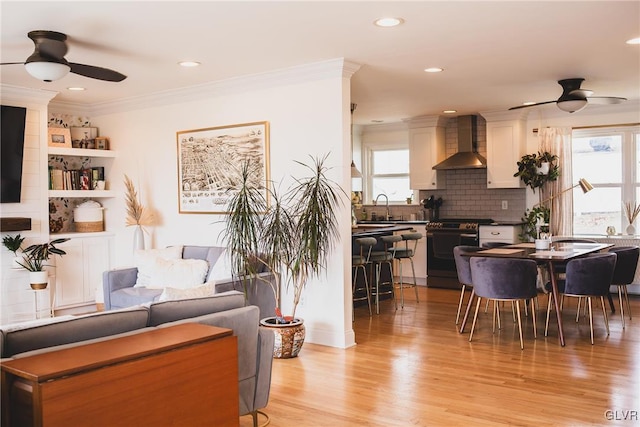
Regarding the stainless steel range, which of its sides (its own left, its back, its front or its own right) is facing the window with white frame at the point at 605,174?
left

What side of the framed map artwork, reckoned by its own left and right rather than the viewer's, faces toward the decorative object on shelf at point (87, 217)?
right

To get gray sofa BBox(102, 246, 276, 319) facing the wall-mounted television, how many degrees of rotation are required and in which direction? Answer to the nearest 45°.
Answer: approximately 90° to its right

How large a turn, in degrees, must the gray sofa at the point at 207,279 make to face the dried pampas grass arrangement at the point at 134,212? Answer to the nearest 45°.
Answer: approximately 90° to its right

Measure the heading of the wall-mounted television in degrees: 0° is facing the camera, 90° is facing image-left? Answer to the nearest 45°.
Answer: approximately 315°

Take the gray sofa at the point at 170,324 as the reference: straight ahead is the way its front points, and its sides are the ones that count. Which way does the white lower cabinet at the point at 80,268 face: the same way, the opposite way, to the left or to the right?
the opposite way

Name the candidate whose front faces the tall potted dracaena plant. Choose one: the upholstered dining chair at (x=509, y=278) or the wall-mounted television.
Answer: the wall-mounted television

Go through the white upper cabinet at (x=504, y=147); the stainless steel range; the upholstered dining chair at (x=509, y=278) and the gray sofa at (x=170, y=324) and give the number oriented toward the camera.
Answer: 2

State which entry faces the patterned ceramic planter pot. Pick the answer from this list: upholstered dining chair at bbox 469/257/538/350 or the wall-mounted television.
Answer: the wall-mounted television
